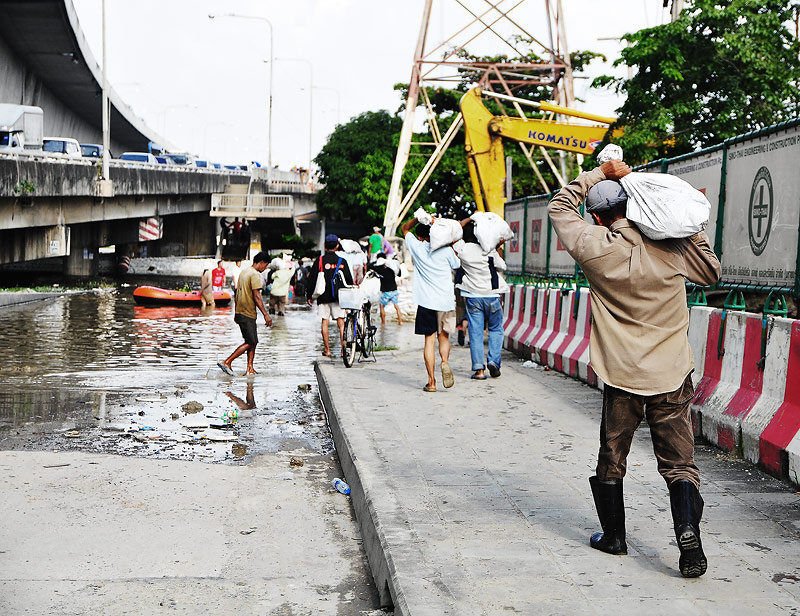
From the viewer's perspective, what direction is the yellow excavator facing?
to the viewer's left

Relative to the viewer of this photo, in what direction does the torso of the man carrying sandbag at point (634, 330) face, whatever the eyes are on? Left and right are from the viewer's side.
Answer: facing away from the viewer

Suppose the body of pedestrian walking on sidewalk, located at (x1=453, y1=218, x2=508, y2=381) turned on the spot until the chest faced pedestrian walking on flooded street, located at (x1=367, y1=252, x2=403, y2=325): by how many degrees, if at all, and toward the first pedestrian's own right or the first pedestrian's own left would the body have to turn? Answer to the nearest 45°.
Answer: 0° — they already face them

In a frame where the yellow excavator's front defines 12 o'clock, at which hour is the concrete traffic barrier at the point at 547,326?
The concrete traffic barrier is roughly at 9 o'clock from the yellow excavator.

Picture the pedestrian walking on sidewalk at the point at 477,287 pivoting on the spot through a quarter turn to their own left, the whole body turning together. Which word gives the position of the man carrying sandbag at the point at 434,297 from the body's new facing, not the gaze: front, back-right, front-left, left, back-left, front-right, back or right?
front-left

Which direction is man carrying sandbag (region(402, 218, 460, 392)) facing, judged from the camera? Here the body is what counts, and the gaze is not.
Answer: away from the camera

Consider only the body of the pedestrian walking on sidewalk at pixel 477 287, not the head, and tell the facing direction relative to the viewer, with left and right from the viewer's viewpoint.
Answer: facing away from the viewer

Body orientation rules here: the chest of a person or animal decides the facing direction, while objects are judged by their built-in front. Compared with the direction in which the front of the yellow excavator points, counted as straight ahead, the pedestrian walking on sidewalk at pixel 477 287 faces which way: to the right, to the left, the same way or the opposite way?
to the right

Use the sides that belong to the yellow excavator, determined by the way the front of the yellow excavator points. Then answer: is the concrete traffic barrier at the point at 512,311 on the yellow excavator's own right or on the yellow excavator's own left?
on the yellow excavator's own left

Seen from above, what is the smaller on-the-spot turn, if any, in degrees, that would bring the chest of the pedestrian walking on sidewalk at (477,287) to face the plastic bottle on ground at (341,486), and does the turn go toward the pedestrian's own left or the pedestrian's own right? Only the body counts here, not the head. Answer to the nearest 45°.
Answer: approximately 180°
